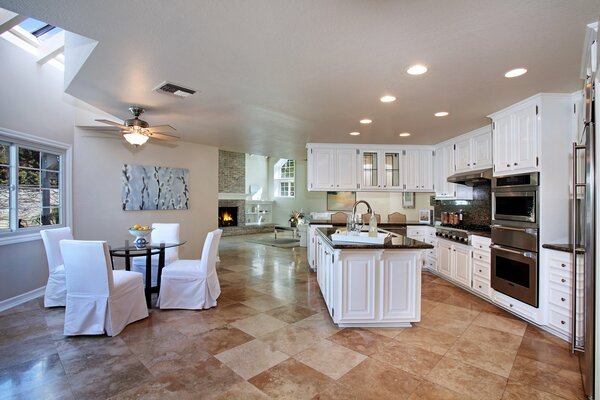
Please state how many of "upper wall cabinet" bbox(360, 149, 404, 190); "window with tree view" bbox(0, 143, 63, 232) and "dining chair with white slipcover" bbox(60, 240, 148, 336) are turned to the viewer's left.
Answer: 0

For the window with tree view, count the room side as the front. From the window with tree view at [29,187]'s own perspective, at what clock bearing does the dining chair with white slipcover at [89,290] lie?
The dining chair with white slipcover is roughly at 1 o'clock from the window with tree view.

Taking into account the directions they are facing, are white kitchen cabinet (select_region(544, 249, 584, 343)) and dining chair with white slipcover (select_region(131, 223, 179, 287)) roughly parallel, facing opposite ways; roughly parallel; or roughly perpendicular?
roughly perpendicular

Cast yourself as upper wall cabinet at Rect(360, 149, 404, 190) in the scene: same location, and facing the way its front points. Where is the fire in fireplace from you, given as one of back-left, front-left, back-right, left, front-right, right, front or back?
back-right

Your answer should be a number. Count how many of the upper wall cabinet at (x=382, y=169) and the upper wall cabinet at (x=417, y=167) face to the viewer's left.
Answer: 0

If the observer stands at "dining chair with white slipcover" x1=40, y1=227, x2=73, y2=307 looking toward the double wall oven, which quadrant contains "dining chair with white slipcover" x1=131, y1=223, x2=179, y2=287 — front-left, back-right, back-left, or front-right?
front-left

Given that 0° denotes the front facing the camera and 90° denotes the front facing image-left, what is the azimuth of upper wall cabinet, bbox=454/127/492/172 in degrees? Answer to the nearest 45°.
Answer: approximately 45°

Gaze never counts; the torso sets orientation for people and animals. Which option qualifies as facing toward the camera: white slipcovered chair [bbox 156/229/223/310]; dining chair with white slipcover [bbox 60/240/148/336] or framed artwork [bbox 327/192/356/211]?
the framed artwork

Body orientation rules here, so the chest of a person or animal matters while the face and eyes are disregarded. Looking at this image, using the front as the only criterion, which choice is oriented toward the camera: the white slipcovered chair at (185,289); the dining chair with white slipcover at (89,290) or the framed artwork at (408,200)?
the framed artwork

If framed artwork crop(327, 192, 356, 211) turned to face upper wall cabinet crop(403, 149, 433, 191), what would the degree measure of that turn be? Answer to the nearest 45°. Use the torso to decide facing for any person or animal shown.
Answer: approximately 45° to its left

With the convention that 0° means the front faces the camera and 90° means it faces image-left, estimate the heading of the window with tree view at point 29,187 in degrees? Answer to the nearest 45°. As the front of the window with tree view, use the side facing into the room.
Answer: approximately 315°

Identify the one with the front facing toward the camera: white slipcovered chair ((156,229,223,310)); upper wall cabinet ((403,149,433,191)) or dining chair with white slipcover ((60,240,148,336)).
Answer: the upper wall cabinet

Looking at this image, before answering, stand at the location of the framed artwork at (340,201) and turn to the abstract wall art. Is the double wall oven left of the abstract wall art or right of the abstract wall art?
left

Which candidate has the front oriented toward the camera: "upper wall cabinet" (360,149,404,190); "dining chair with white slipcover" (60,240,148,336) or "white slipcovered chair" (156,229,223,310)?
the upper wall cabinet

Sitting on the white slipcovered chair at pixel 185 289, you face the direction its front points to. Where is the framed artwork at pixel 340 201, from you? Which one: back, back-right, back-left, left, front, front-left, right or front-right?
back-right

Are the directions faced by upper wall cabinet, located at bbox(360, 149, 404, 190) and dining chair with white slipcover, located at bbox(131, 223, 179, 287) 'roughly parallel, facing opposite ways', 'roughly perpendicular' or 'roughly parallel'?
roughly parallel

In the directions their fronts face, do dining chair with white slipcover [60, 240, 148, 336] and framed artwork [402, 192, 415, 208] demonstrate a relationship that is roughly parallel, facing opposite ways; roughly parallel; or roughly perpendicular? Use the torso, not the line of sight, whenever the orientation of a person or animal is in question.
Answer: roughly parallel, facing opposite ways

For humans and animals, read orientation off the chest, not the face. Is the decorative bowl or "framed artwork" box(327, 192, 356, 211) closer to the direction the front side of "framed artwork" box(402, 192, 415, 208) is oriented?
the decorative bowl

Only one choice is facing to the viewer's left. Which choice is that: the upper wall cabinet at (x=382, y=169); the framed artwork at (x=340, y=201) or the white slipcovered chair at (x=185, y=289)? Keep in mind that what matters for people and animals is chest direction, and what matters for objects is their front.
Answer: the white slipcovered chair

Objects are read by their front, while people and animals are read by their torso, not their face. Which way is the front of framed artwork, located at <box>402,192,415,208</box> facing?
toward the camera
